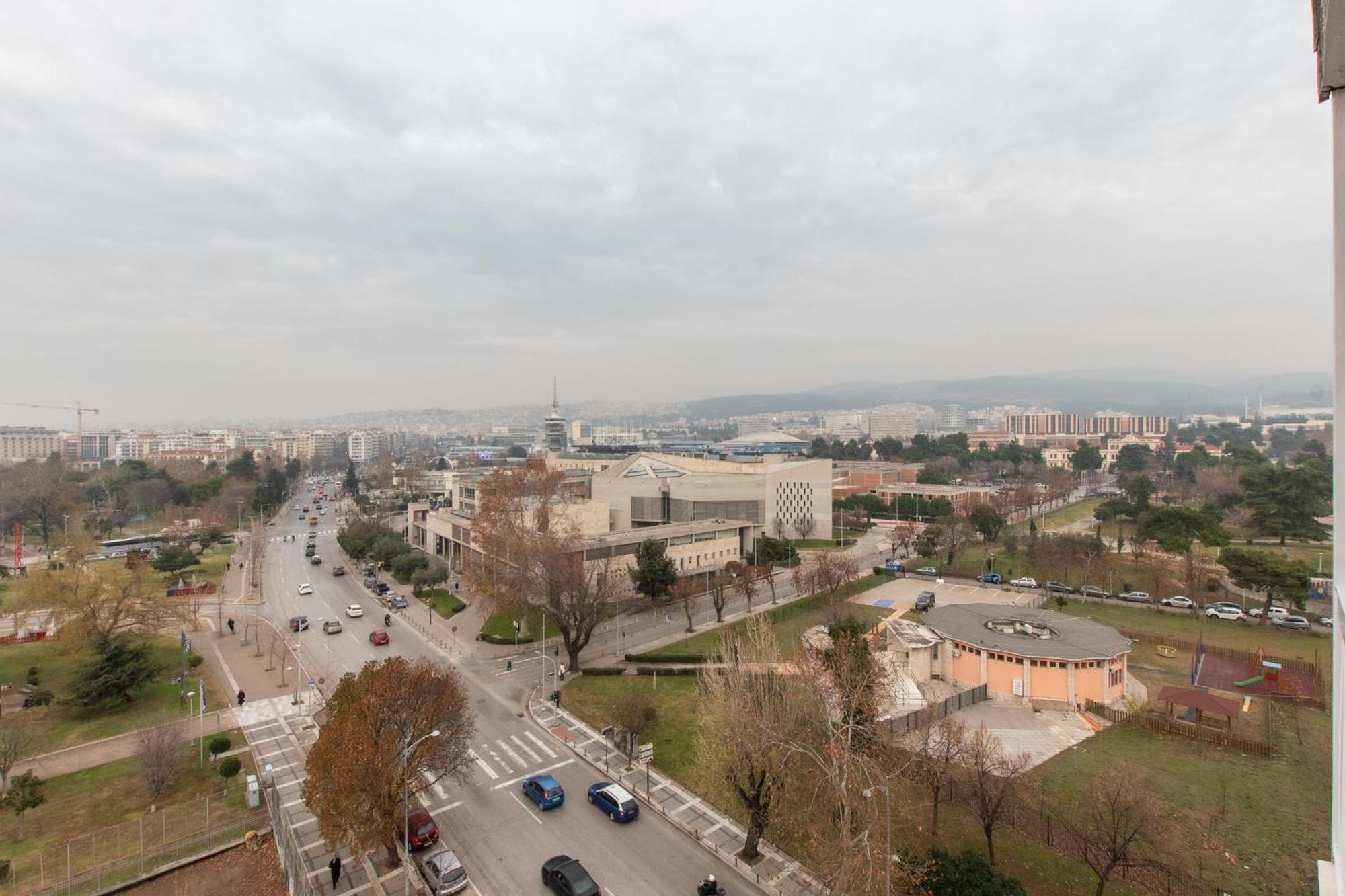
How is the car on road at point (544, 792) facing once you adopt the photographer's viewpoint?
facing away from the viewer and to the left of the viewer

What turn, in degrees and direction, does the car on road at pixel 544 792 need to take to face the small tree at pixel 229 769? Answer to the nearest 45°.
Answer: approximately 45° to its left

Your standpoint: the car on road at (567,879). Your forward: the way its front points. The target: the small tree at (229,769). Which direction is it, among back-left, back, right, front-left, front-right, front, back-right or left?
front

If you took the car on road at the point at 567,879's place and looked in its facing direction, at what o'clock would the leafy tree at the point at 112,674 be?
The leafy tree is roughly at 12 o'clock from the car on road.

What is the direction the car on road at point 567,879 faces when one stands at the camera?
facing away from the viewer and to the left of the viewer

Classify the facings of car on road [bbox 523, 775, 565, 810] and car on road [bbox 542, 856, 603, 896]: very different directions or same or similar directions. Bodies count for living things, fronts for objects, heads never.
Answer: same or similar directions

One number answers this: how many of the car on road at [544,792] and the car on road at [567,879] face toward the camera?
0

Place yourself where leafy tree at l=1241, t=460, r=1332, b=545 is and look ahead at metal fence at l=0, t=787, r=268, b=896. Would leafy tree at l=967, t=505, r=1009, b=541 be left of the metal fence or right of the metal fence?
right

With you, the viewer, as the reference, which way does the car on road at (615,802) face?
facing away from the viewer and to the left of the viewer

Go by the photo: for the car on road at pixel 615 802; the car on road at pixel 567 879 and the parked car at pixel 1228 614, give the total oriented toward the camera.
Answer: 0

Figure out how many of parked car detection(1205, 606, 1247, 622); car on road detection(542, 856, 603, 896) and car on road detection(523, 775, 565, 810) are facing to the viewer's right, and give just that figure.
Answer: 0

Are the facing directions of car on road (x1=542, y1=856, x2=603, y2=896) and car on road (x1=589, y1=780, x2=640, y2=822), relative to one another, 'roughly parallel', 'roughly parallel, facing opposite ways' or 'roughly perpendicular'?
roughly parallel

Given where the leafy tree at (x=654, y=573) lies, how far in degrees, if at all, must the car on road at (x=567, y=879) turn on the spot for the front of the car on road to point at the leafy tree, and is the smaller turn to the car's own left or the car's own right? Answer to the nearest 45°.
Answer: approximately 45° to the car's own right
